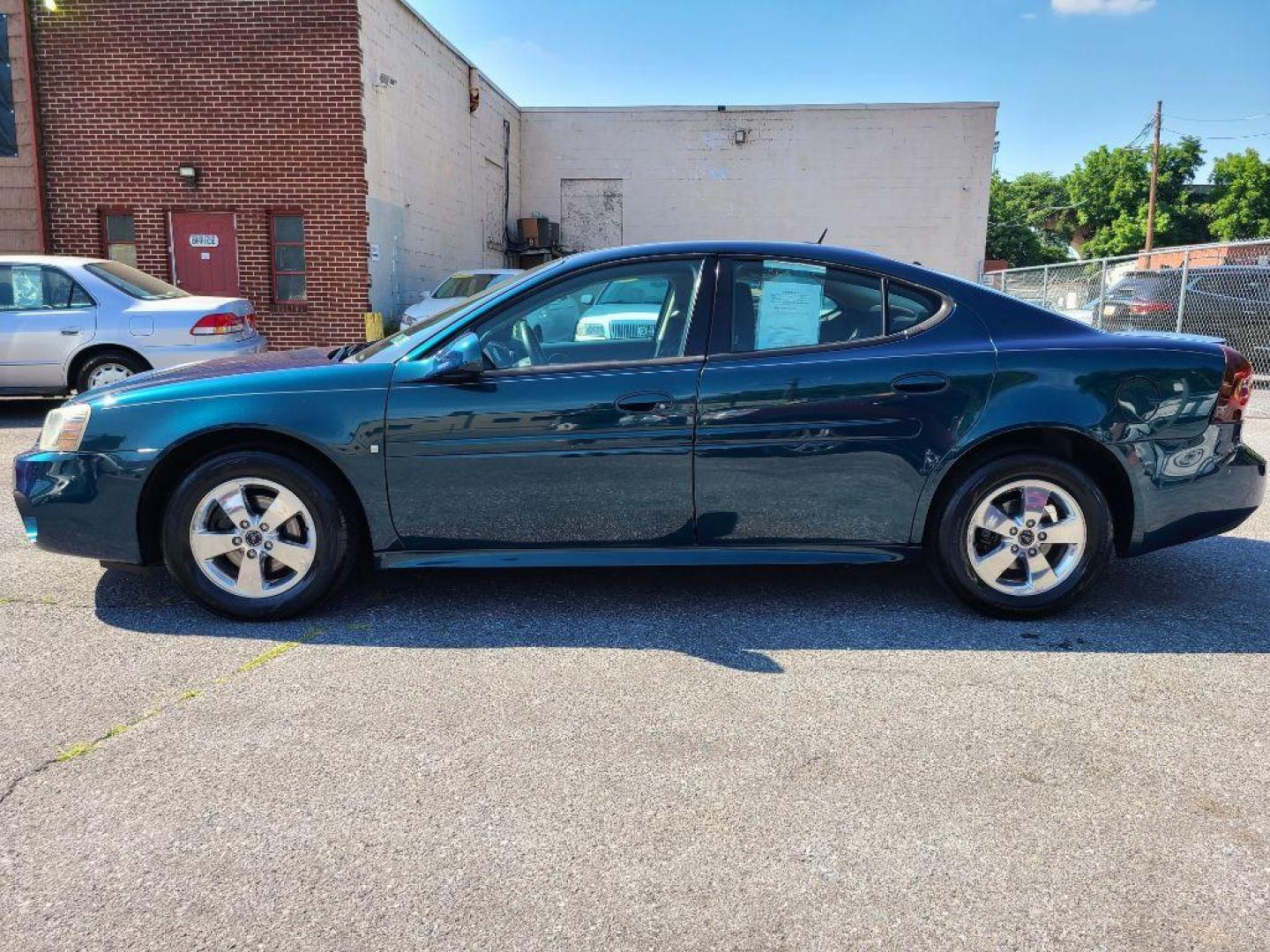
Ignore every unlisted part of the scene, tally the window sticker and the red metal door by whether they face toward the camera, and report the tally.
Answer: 2

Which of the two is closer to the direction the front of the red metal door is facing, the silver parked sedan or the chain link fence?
the silver parked sedan

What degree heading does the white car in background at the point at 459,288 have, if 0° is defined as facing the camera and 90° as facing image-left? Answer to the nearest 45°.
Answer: approximately 45°

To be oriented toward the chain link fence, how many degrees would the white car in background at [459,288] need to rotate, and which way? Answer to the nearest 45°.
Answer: approximately 135° to its left

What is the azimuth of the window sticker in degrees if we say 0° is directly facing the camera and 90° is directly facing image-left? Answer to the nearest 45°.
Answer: approximately 0°

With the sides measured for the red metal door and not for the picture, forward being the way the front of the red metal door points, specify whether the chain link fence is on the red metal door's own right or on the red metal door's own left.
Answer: on the red metal door's own left

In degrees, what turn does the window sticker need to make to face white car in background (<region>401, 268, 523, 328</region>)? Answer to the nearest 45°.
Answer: approximately 135° to its right

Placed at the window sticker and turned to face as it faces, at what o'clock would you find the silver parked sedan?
The silver parked sedan is roughly at 4 o'clock from the window sticker.

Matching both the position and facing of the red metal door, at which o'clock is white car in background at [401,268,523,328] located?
The white car in background is roughly at 10 o'clock from the red metal door.

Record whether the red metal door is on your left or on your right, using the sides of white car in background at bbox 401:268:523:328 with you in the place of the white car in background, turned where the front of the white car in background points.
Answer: on your right
